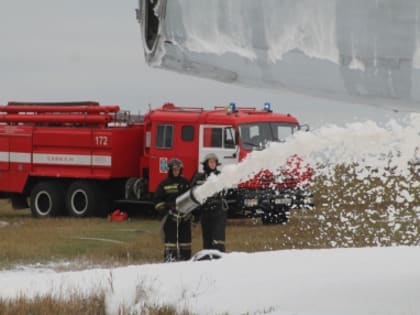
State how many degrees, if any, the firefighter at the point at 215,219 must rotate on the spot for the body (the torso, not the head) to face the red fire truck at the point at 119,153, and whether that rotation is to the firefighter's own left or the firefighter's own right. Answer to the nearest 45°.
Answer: approximately 135° to the firefighter's own left

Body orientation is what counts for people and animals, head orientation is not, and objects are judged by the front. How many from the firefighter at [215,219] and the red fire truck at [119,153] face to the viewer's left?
0

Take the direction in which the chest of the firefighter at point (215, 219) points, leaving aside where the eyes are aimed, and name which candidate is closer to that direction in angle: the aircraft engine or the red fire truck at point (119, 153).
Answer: the aircraft engine

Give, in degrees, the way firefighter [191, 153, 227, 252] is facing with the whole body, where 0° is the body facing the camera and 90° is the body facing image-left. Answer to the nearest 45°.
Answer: approximately 315°

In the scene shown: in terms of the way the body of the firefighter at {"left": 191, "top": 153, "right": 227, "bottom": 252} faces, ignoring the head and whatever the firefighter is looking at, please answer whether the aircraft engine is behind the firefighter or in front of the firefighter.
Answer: in front

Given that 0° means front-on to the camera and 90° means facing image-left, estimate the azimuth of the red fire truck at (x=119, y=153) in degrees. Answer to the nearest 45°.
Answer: approximately 315°

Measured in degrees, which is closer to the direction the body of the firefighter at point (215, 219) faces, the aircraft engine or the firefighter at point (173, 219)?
the aircraft engine

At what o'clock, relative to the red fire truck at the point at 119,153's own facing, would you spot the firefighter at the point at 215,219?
The firefighter is roughly at 1 o'clock from the red fire truck.

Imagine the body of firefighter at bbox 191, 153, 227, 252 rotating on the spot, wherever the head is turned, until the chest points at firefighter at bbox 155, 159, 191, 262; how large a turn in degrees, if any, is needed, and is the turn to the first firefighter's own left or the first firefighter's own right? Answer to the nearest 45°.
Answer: approximately 135° to the first firefighter's own right
